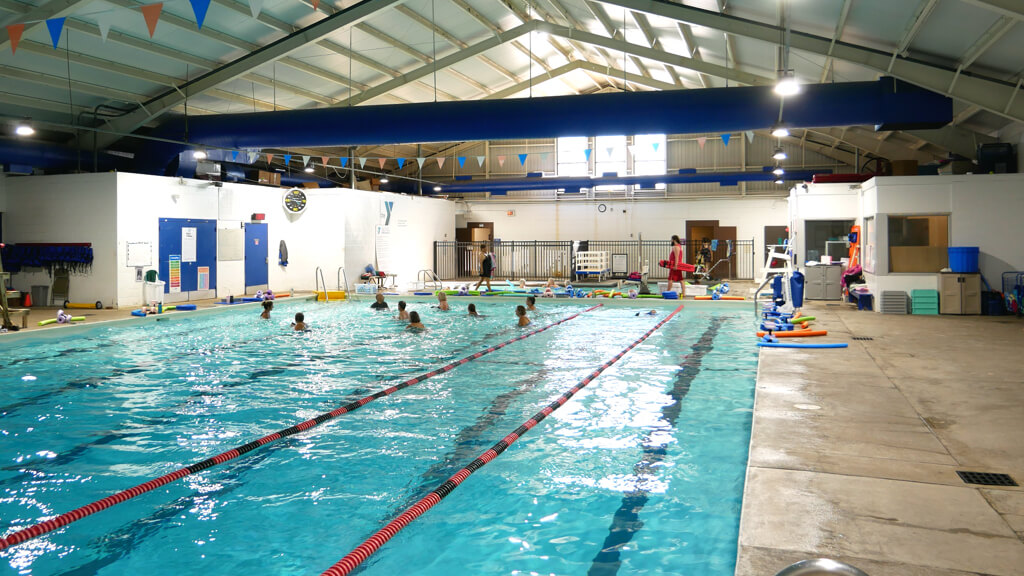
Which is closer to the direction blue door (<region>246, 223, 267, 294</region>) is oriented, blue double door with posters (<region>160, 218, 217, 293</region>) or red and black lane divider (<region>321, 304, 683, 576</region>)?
the red and black lane divider

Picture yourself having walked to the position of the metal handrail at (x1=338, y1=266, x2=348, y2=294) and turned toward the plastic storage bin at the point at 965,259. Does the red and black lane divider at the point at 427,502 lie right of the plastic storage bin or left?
right

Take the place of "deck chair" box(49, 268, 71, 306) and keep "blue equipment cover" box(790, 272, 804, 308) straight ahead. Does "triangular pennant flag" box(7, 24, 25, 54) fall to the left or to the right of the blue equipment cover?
right

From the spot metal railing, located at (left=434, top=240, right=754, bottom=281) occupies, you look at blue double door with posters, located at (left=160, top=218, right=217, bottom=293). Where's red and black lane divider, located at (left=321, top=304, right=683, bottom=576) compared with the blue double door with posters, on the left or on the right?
left

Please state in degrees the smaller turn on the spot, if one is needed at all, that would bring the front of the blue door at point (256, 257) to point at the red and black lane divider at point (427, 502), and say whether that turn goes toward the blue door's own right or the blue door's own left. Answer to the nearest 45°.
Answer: approximately 45° to the blue door's own right

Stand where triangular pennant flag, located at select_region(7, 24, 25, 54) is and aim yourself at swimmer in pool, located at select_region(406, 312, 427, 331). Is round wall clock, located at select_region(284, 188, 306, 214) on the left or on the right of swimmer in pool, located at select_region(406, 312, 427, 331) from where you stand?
left
